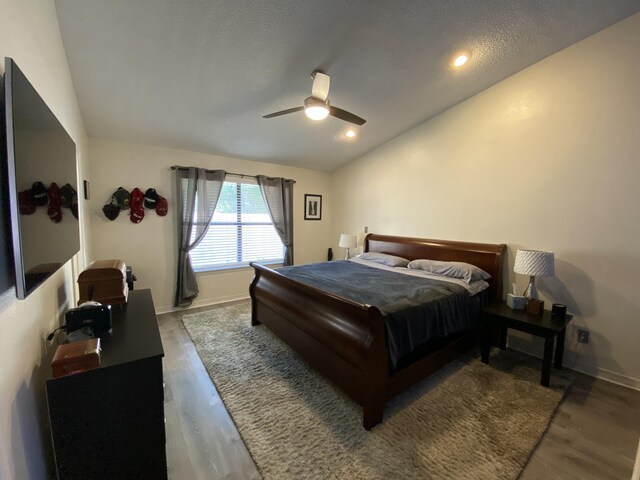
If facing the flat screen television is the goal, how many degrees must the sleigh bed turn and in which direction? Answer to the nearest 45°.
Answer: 0° — it already faces it

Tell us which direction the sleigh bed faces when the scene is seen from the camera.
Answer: facing the viewer and to the left of the viewer

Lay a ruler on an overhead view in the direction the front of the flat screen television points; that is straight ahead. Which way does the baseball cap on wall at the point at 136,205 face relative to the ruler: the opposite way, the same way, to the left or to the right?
to the right

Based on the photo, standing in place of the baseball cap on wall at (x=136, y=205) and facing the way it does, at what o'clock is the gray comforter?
The gray comforter is roughly at 11 o'clock from the baseball cap on wall.

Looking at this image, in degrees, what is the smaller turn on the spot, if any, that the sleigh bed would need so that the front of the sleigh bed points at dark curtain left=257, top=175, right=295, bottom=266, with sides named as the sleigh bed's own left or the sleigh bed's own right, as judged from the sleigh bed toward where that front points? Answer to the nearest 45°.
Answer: approximately 90° to the sleigh bed's own right

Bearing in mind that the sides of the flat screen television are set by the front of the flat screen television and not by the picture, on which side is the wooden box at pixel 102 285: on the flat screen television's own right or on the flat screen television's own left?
on the flat screen television's own left

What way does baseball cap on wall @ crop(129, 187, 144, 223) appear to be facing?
toward the camera

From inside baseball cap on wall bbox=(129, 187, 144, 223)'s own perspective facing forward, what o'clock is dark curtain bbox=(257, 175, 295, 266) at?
The dark curtain is roughly at 9 o'clock from the baseball cap on wall.

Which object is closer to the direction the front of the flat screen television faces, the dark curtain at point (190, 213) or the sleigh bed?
the sleigh bed

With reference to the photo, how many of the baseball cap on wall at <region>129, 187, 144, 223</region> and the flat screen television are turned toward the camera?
1

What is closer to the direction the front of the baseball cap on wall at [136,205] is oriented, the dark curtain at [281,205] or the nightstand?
the nightstand

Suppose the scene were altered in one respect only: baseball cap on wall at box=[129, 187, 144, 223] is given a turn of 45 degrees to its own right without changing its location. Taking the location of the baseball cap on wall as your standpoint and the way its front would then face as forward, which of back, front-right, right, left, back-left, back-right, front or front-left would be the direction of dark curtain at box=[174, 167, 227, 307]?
back-left

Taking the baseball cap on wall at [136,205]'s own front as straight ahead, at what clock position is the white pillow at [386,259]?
The white pillow is roughly at 10 o'clock from the baseball cap on wall.

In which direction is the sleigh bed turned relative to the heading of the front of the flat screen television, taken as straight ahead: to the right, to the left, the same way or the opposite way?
the opposite way

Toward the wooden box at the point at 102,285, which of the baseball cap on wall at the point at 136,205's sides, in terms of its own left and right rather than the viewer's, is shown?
front

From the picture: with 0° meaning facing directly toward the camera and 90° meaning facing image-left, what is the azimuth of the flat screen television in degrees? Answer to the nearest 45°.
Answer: approximately 270°

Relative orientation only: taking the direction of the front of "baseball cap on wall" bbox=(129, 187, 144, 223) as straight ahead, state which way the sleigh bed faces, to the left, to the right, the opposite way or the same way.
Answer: to the right
